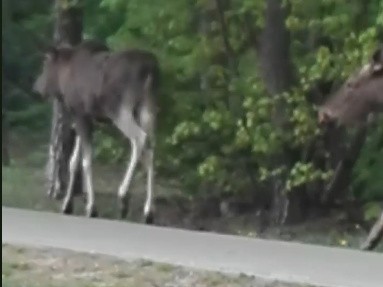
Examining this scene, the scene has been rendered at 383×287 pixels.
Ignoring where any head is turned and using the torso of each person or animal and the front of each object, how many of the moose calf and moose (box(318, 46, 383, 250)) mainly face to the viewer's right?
0

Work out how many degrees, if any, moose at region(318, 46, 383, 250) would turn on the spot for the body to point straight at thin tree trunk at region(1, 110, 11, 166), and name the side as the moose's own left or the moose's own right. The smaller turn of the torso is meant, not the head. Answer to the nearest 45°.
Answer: approximately 45° to the moose's own right

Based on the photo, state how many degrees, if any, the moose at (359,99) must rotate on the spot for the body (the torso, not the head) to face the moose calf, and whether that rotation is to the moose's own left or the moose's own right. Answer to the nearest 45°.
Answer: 0° — it already faces it

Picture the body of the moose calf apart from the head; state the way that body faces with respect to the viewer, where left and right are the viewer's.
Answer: facing away from the viewer and to the left of the viewer

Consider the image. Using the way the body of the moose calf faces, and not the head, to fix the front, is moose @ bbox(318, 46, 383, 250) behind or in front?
behind

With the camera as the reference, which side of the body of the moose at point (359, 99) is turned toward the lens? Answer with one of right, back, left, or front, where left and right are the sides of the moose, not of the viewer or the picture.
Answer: left
